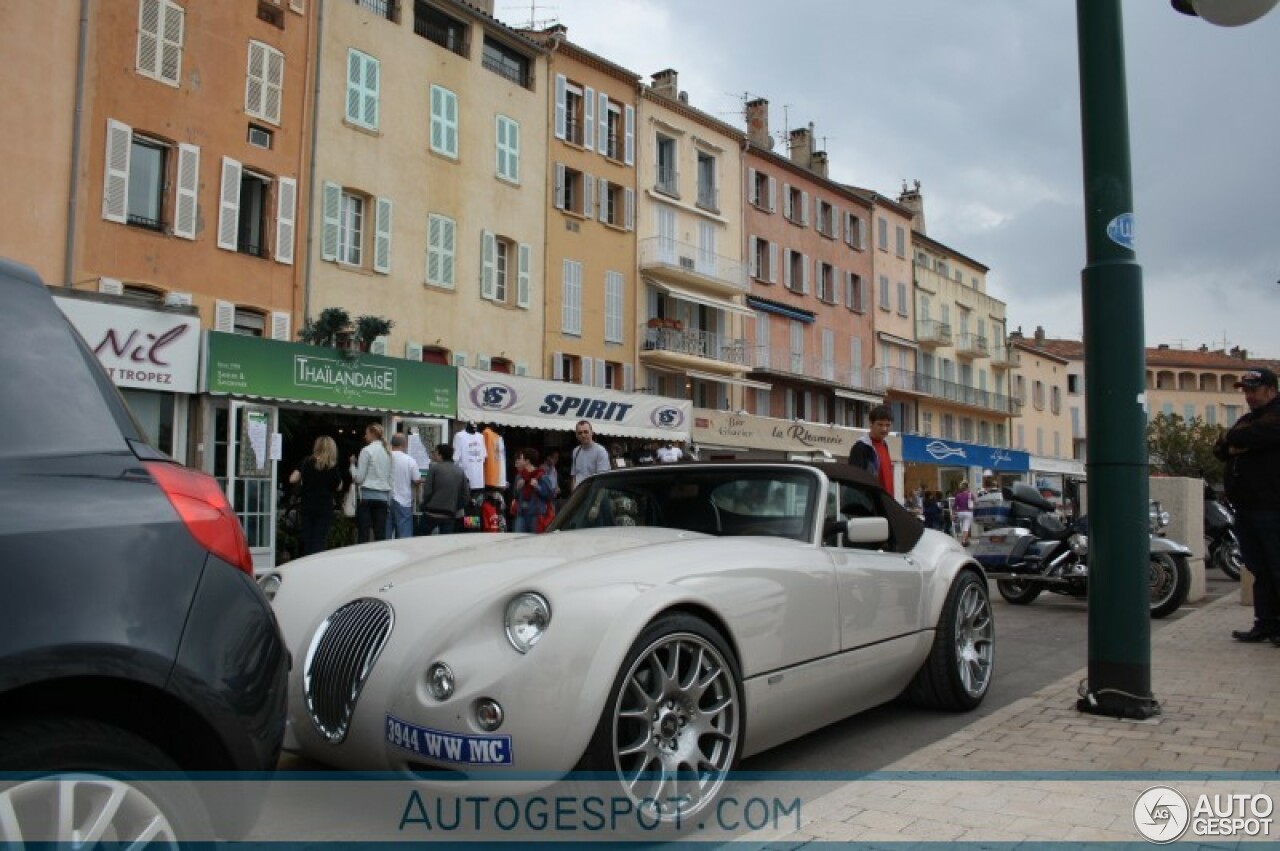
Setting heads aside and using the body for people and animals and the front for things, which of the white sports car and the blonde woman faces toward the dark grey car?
the white sports car

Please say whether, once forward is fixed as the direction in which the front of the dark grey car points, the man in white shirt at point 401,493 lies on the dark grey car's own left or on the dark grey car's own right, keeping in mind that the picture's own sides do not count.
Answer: on the dark grey car's own right

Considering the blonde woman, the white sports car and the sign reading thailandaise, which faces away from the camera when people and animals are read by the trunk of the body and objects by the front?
the blonde woman

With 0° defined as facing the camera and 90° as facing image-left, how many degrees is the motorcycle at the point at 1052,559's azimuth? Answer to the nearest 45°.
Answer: approximately 315°

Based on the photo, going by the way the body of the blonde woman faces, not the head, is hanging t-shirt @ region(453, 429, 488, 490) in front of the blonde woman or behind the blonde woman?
in front

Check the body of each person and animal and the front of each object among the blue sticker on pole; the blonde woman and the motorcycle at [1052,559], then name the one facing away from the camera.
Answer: the blonde woman

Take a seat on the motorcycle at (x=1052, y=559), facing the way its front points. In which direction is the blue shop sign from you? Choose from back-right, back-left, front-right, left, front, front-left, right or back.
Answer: back-left

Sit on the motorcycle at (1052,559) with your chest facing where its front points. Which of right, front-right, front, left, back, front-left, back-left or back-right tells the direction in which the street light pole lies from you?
front-right

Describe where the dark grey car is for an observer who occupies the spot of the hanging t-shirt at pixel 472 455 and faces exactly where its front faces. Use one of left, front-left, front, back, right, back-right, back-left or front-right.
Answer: front-right

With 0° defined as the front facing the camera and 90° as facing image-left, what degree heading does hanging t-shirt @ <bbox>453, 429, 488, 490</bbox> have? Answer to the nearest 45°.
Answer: approximately 315°

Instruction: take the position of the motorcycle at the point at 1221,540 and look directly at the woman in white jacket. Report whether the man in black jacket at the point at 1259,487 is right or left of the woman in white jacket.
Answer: left

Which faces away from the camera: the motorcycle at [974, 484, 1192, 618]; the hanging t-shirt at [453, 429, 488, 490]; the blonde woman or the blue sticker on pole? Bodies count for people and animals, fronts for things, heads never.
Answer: the blonde woman

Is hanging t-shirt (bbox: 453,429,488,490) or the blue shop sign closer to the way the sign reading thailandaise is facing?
the hanging t-shirt

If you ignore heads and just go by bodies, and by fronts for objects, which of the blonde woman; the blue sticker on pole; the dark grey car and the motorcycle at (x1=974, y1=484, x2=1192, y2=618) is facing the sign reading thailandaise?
the blonde woman
